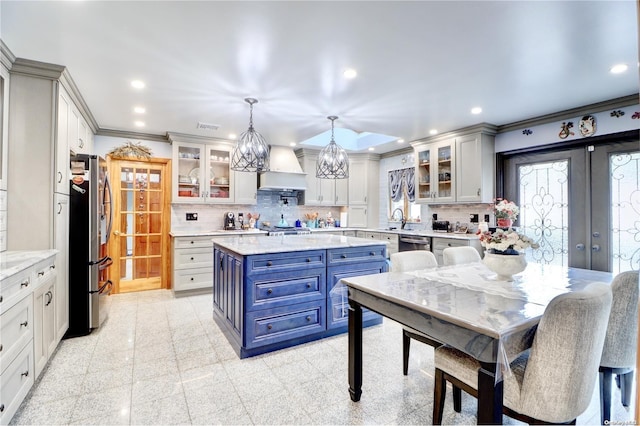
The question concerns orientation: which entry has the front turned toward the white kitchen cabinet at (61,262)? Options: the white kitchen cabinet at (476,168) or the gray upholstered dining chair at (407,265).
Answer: the white kitchen cabinet at (476,168)

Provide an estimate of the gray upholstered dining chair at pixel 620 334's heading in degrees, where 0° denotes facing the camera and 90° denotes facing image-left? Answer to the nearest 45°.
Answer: approximately 135°

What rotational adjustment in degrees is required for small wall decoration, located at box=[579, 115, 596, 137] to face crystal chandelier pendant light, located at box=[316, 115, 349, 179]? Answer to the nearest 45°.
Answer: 0° — it already faces it

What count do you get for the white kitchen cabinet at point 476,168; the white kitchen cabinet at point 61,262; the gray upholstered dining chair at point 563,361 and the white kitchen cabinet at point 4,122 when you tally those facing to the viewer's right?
2

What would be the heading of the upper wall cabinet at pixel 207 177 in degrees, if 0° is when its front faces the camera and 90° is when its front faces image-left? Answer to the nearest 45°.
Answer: approximately 0°

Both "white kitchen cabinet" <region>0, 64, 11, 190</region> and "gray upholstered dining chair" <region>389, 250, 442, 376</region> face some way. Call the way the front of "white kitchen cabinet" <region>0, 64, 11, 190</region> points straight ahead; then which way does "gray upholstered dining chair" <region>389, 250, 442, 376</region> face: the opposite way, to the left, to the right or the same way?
to the right

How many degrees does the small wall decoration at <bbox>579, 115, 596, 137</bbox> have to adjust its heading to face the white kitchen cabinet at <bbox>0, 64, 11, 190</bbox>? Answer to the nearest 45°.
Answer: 0° — it already faces it

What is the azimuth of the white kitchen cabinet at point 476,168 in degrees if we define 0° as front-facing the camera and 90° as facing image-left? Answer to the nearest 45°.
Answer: approximately 45°

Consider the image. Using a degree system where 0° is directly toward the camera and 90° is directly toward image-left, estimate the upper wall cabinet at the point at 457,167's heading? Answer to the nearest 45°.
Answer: approximately 45°

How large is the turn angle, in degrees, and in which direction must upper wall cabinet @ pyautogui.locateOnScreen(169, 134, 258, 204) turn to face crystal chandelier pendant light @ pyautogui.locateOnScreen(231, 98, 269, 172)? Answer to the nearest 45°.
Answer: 0° — it already faces it

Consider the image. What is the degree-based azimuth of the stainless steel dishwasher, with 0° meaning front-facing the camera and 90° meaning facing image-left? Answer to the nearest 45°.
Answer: approximately 45°

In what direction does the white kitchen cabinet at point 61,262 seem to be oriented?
to the viewer's right

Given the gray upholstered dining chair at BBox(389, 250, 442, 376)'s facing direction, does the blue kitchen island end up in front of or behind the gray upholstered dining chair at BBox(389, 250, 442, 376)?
behind
